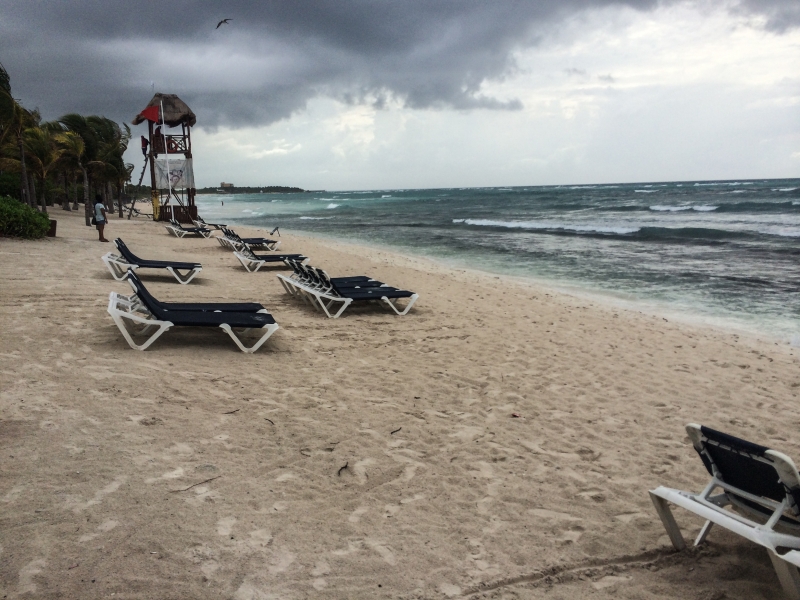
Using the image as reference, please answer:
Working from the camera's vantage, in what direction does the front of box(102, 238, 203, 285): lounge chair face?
facing to the right of the viewer

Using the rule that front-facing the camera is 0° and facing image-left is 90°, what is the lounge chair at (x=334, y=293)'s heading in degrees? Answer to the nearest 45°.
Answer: approximately 270°

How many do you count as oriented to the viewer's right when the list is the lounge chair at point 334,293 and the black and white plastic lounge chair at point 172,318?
2

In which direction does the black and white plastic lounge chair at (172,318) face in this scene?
to the viewer's right

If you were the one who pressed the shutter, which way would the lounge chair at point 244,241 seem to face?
facing to the right of the viewer
